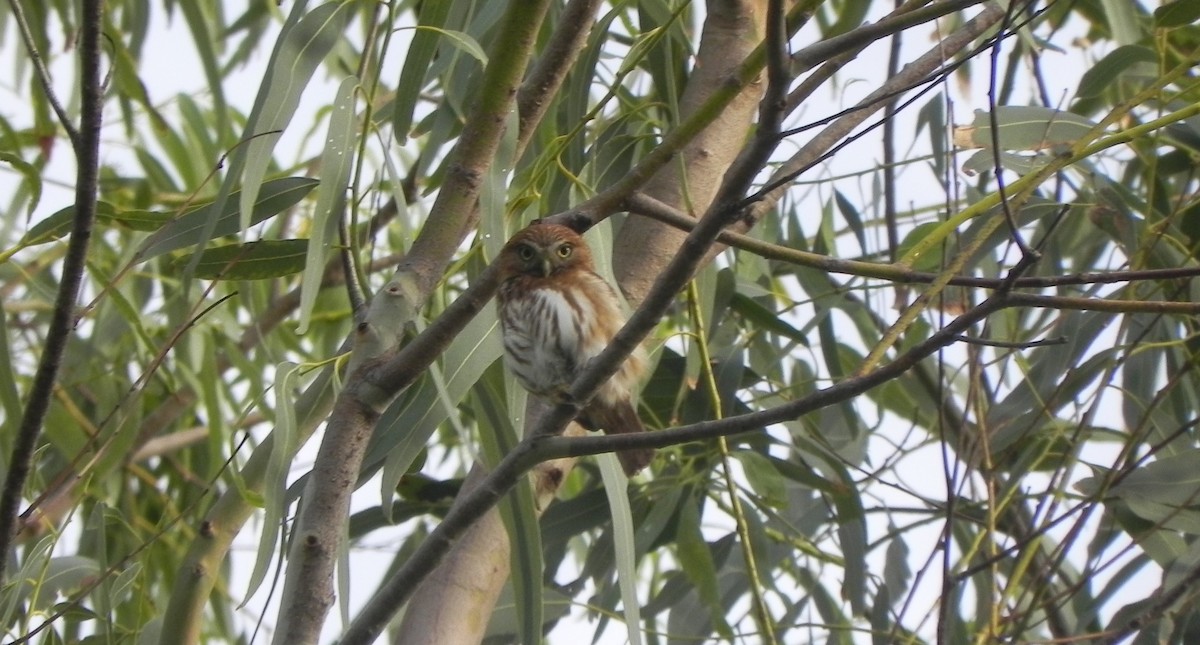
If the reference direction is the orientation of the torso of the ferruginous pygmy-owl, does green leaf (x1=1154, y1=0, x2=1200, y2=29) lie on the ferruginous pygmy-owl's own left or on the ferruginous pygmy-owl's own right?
on the ferruginous pygmy-owl's own left

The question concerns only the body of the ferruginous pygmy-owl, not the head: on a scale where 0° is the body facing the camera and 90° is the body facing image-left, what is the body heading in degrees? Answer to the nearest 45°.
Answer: approximately 45°
